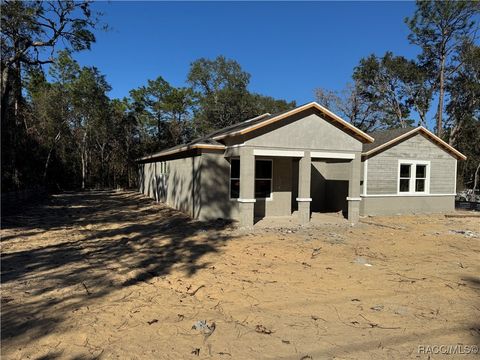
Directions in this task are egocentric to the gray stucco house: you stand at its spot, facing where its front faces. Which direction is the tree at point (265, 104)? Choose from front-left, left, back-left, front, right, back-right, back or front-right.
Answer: back-left

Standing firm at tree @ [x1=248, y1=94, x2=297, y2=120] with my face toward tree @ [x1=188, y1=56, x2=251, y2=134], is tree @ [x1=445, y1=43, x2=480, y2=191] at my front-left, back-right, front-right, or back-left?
back-left

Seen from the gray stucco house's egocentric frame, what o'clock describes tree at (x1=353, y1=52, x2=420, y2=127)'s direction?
The tree is roughly at 8 o'clock from the gray stucco house.

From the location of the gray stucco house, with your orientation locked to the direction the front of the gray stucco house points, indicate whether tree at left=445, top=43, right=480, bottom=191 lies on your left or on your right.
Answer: on your left

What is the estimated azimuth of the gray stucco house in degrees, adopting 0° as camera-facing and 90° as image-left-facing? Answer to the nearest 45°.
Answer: approximately 315°

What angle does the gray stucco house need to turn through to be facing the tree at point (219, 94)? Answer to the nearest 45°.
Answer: approximately 180°
